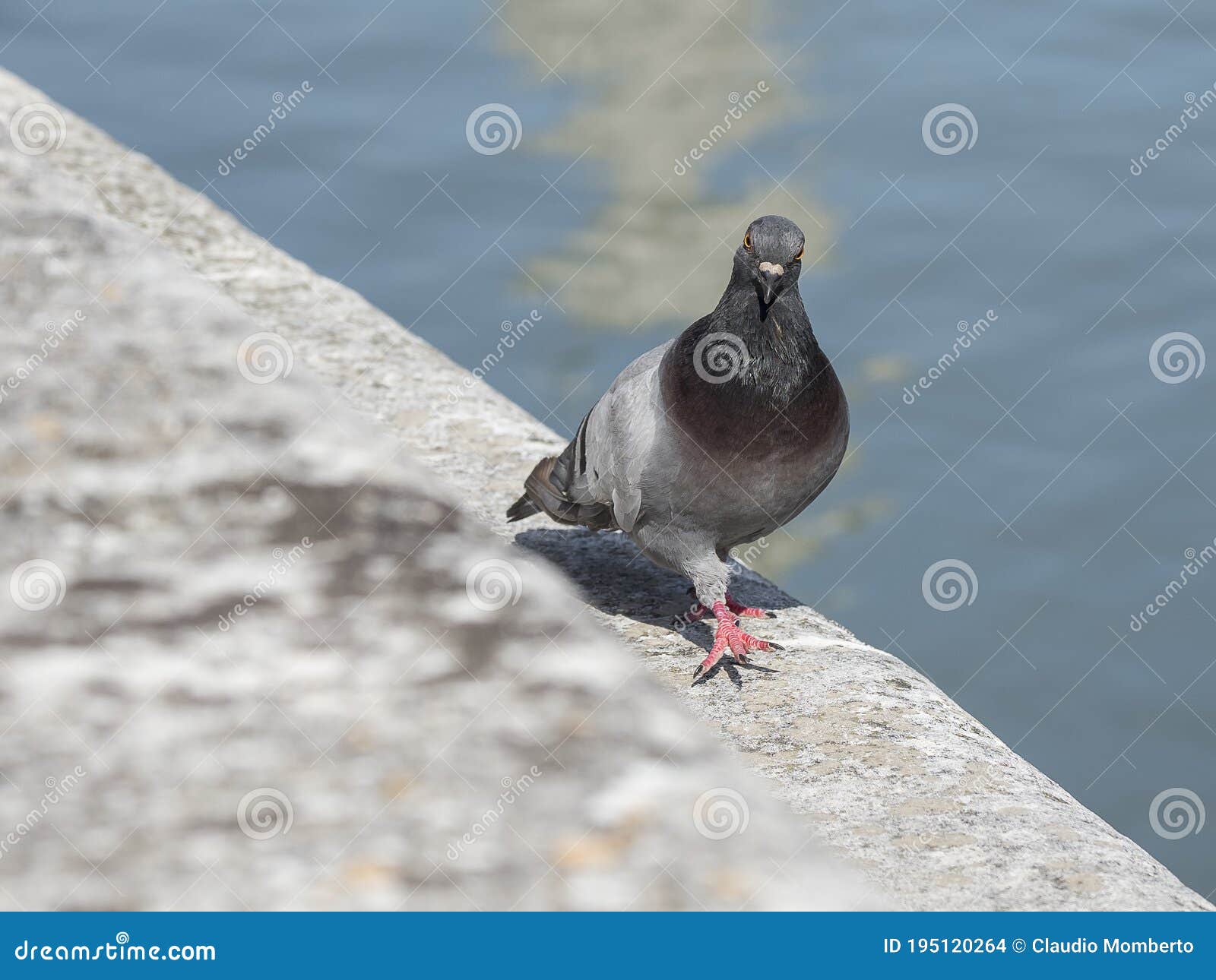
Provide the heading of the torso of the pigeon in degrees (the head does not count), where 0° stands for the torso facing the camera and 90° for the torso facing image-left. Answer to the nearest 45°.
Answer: approximately 315°
